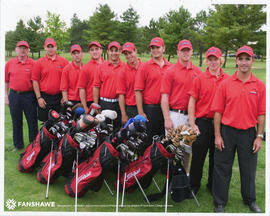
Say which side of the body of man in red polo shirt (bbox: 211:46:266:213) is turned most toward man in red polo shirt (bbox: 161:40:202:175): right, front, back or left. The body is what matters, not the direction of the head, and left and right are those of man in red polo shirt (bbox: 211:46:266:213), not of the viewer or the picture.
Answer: right

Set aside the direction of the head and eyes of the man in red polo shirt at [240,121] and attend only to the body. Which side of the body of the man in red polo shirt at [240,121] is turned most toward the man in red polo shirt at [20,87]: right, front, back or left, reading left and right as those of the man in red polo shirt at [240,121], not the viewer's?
right

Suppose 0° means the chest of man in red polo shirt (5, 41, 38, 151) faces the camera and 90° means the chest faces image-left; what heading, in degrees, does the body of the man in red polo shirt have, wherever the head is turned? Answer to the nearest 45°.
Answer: approximately 0°

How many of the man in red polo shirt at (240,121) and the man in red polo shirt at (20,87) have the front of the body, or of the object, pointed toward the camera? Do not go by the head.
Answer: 2

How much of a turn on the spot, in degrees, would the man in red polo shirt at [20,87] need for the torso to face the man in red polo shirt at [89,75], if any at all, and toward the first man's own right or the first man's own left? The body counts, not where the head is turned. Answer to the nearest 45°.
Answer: approximately 45° to the first man's own left

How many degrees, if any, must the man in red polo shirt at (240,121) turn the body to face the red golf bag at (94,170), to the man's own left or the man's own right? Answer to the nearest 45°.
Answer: approximately 90° to the man's own right

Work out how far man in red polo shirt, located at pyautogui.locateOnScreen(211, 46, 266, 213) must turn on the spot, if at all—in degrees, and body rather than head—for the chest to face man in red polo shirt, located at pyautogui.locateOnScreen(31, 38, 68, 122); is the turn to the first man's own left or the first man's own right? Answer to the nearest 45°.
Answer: approximately 90° to the first man's own right

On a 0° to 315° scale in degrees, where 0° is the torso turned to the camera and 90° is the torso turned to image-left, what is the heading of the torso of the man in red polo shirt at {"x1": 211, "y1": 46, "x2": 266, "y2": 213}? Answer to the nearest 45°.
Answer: approximately 0°
